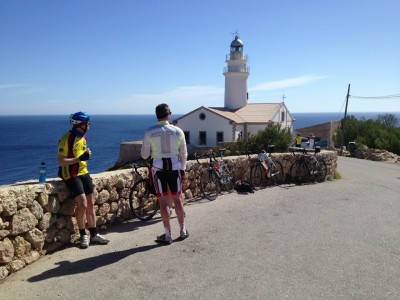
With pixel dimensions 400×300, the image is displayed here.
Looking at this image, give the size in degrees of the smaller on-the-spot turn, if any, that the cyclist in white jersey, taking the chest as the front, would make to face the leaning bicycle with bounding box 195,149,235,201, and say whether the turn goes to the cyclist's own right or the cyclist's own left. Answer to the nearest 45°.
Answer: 0° — they already face it

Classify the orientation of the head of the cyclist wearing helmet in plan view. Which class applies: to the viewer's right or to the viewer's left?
to the viewer's right

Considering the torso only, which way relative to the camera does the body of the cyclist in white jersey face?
away from the camera

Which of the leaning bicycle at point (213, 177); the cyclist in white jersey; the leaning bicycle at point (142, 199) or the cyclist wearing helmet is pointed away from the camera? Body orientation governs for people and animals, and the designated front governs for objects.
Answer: the cyclist in white jersey

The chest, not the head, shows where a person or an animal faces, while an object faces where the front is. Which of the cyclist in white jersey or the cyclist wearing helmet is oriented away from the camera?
the cyclist in white jersey
